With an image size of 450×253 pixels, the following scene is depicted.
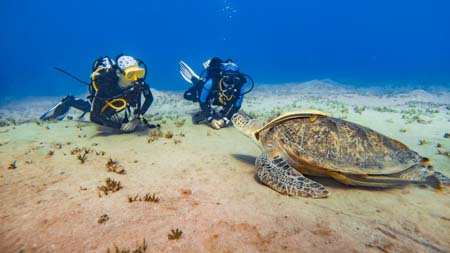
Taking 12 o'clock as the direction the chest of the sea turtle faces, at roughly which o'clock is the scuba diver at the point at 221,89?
The scuba diver is roughly at 1 o'clock from the sea turtle.

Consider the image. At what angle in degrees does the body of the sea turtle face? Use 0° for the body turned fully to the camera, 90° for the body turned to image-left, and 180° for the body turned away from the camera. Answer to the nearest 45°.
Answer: approximately 90°

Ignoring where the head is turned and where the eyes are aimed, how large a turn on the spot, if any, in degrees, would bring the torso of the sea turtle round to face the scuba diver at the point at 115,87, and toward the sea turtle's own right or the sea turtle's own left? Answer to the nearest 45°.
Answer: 0° — it already faces them
